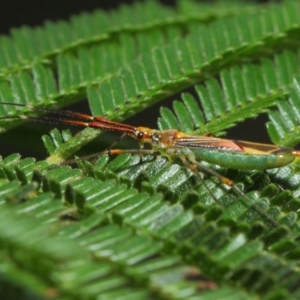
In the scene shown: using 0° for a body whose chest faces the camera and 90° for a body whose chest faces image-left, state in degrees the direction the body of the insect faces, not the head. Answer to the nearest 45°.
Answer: approximately 90°
